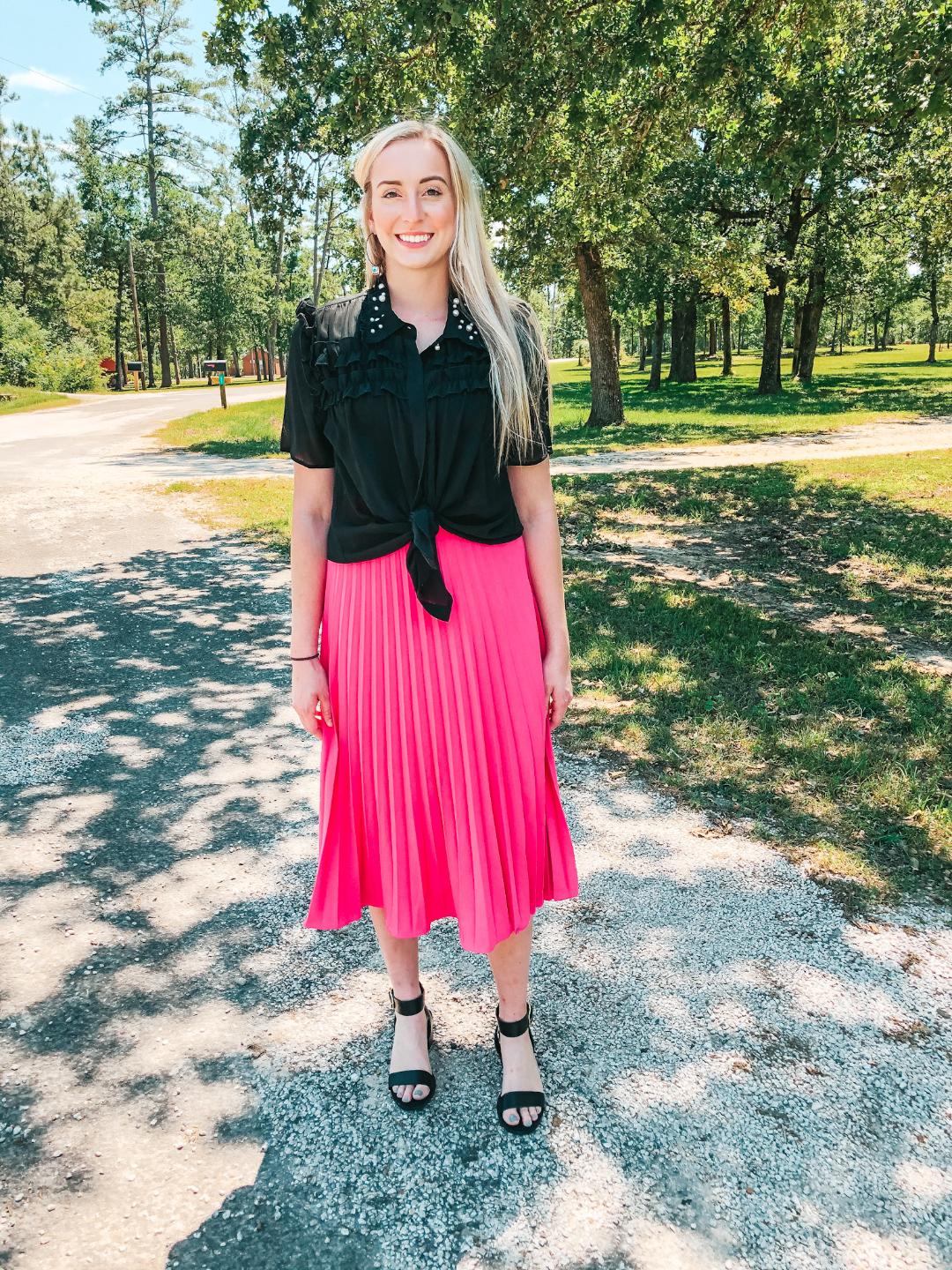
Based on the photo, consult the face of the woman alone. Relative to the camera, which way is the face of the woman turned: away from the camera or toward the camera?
toward the camera

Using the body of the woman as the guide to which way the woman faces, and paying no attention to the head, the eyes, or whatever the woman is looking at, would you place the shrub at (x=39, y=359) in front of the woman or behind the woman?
behind

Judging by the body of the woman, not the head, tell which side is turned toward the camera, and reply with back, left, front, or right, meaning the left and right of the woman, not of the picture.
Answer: front
